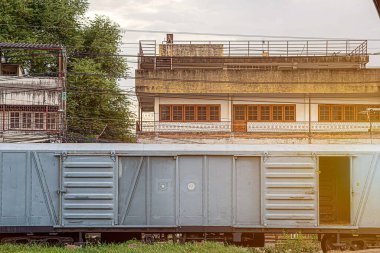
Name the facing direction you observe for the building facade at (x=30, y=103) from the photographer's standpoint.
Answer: facing the viewer

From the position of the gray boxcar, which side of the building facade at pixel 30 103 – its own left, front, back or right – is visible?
front

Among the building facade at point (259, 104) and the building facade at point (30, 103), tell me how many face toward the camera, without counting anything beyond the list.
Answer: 2

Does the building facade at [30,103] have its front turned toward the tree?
no

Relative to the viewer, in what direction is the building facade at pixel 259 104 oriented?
toward the camera

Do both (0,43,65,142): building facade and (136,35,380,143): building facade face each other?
no

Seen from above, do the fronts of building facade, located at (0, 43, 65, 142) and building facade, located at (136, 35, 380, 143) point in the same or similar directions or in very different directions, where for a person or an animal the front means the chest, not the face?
same or similar directions

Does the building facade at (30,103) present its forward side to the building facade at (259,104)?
no

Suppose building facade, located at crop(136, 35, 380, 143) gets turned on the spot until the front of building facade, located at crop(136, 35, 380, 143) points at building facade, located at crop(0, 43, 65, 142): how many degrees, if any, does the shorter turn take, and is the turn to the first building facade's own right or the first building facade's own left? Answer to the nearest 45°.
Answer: approximately 90° to the first building facade's own right
